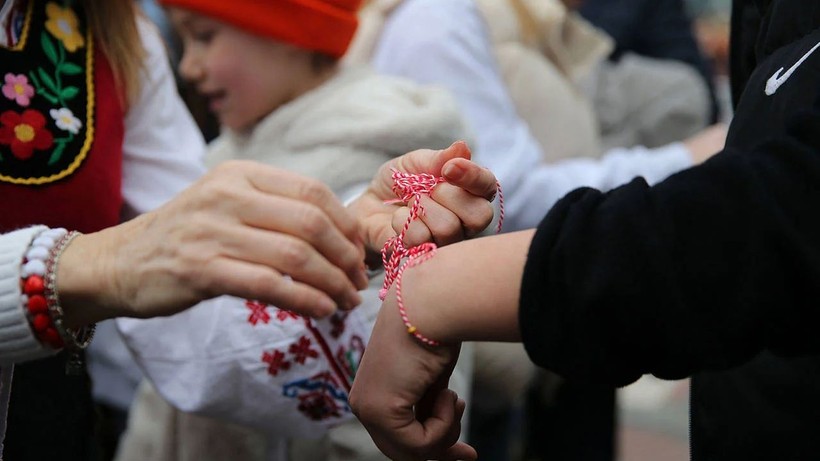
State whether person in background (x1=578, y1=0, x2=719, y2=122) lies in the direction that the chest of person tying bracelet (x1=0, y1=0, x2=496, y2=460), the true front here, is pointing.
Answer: no

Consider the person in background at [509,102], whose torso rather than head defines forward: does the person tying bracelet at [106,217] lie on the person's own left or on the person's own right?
on the person's own right

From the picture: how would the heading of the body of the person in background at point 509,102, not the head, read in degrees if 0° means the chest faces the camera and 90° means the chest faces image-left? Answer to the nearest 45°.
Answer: approximately 270°

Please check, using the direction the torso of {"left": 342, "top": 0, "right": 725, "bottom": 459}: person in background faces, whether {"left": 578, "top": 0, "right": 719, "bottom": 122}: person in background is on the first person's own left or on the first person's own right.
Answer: on the first person's own left

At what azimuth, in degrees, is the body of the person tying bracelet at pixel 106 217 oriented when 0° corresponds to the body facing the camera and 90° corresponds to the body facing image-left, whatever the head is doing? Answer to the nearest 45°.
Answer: approximately 0°
